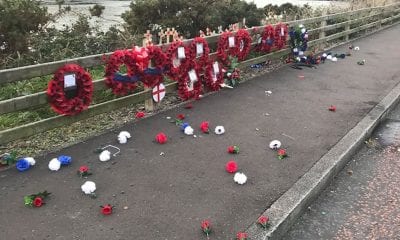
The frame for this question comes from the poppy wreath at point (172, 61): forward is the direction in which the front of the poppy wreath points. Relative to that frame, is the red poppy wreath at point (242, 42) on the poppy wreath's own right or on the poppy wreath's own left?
on the poppy wreath's own left

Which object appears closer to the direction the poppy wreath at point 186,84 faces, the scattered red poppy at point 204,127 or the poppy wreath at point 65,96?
the scattered red poppy

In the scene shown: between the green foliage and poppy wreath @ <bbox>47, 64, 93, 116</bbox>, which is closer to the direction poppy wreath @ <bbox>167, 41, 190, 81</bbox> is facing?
the poppy wreath

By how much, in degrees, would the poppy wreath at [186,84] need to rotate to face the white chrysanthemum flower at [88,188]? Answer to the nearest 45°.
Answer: approximately 45° to its right

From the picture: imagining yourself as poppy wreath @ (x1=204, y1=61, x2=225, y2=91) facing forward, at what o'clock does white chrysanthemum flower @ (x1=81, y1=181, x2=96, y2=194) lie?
The white chrysanthemum flower is roughly at 2 o'clock from the poppy wreath.

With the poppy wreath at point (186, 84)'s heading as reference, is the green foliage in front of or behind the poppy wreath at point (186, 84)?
behind

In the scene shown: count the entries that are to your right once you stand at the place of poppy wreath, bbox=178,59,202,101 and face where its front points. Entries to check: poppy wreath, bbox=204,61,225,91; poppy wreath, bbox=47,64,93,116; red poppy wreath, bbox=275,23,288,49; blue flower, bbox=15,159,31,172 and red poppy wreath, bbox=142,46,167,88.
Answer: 3

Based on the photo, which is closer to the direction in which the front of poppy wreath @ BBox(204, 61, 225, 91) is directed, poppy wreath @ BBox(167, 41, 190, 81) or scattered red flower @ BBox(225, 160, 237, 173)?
the scattered red flower

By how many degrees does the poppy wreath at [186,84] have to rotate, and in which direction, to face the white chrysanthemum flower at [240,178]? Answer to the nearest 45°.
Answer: approximately 45° to its right

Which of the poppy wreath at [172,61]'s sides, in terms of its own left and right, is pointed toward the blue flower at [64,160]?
right

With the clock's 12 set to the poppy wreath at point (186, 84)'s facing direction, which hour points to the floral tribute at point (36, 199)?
The floral tribute is roughly at 2 o'clock from the poppy wreath.

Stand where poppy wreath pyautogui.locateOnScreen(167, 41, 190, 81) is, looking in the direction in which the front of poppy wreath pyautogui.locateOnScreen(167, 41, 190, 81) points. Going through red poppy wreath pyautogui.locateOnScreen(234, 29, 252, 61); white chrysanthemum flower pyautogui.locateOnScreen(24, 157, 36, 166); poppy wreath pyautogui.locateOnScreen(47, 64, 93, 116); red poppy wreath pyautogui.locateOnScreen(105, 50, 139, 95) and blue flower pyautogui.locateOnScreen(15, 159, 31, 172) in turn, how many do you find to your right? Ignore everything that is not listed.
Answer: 4

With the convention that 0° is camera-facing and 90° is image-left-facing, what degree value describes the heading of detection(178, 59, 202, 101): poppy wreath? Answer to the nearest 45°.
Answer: approximately 315°

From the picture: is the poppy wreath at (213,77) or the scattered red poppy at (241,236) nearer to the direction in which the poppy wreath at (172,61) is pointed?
the scattered red poppy

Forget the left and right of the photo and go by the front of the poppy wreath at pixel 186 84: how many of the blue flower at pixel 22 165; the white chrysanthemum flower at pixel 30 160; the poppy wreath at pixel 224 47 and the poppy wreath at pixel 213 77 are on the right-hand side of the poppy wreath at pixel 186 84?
2
